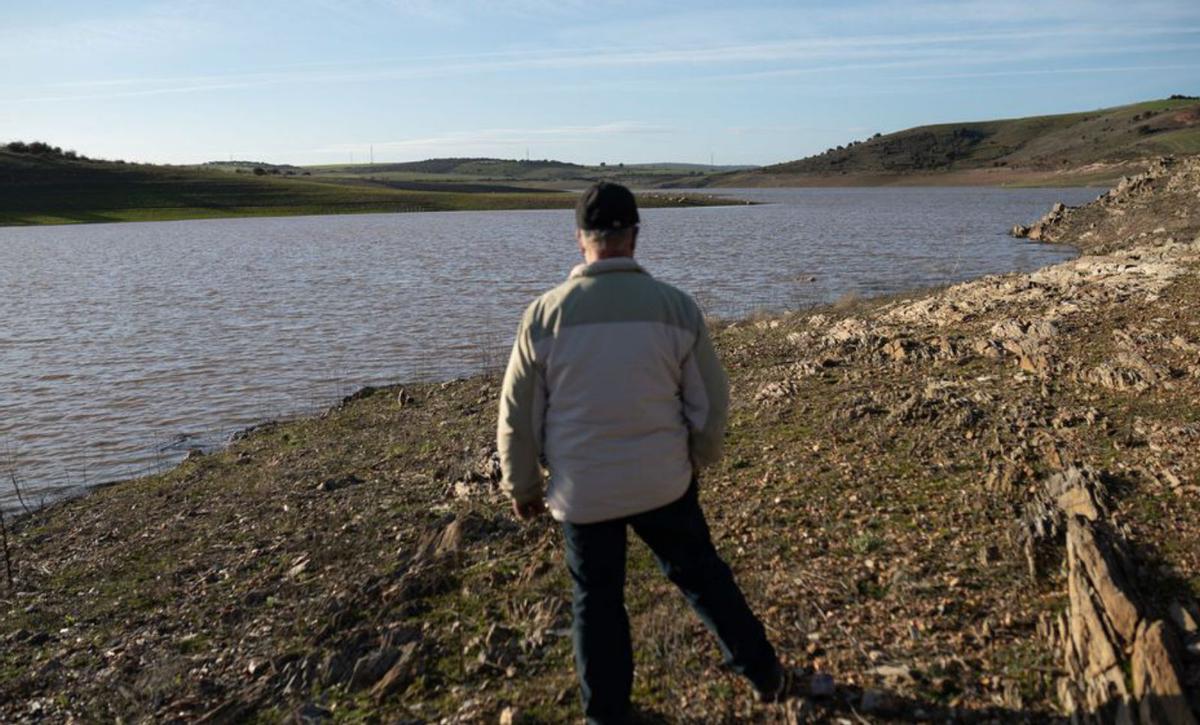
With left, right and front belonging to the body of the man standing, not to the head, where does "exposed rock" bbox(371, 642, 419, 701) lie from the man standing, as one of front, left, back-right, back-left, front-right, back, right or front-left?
front-left

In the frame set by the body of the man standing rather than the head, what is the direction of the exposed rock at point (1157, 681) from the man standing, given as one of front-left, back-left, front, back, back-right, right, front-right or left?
right

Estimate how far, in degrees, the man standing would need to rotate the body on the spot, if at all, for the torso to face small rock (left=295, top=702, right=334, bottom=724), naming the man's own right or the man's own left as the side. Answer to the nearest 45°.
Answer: approximately 45° to the man's own left

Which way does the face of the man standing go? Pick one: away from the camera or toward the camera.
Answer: away from the camera

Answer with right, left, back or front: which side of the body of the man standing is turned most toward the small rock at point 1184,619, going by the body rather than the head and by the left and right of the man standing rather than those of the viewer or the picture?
right

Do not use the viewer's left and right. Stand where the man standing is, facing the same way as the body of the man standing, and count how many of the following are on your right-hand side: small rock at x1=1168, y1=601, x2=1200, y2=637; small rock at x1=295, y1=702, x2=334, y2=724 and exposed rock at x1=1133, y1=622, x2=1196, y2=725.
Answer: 2

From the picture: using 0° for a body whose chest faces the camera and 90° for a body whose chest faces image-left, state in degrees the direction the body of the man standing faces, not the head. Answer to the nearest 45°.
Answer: approximately 180°

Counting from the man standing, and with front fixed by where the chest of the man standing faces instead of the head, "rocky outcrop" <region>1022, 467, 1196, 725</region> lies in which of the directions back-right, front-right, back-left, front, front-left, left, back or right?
right

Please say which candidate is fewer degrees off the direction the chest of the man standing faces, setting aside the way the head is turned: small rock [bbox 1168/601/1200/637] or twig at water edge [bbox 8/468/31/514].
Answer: the twig at water edge

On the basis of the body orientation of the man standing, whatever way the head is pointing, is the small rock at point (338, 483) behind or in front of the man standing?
in front
